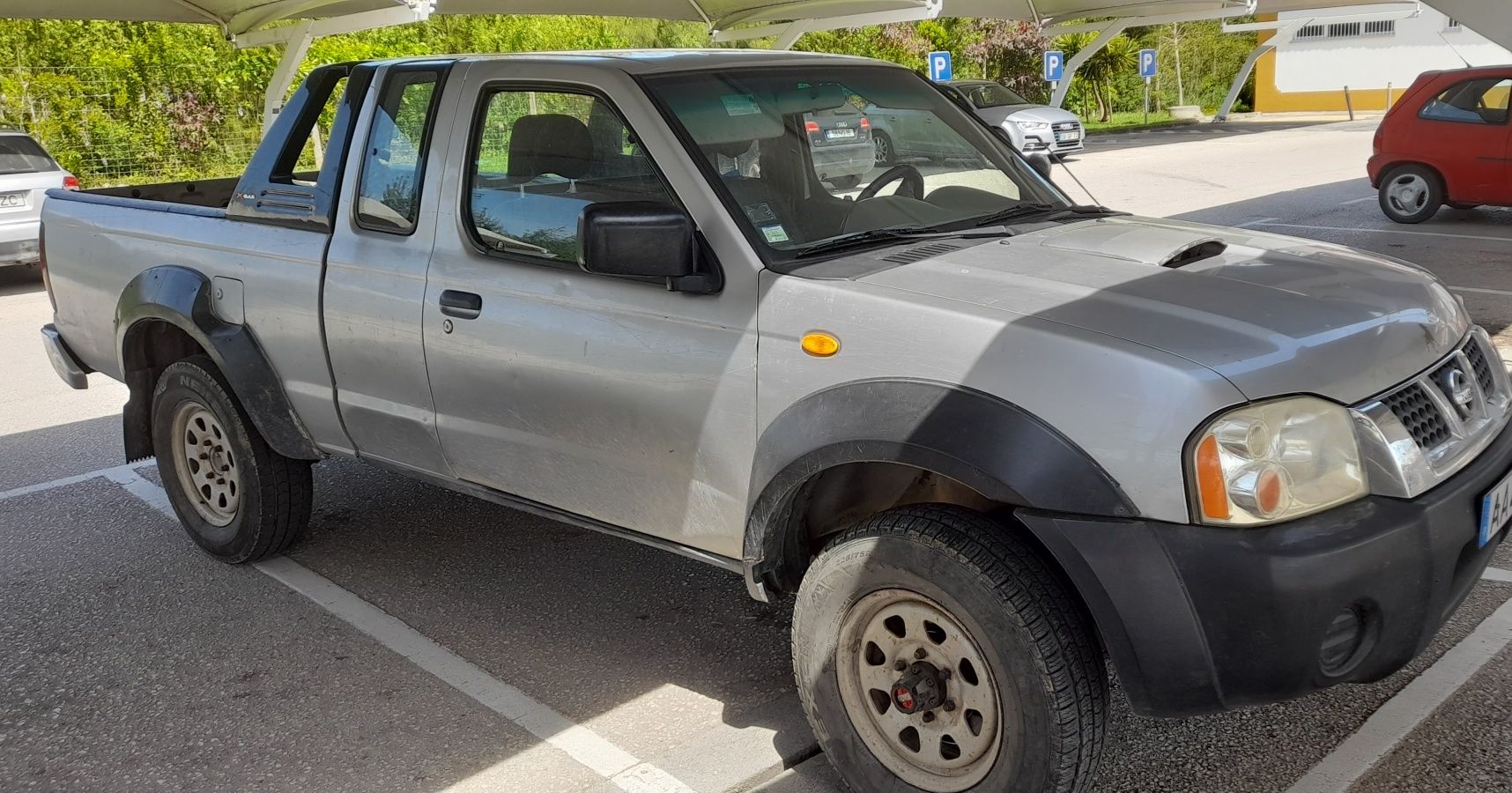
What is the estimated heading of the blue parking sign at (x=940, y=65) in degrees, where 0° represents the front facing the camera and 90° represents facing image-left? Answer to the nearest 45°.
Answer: approximately 0°

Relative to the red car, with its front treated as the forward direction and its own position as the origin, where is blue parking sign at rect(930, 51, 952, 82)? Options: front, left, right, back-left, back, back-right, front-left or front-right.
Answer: back-left

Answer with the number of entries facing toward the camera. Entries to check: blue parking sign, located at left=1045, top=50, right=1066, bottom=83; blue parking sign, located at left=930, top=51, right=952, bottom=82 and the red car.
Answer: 2

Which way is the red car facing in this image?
to the viewer's right

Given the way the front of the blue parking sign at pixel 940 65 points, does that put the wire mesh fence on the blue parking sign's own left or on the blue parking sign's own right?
on the blue parking sign's own right

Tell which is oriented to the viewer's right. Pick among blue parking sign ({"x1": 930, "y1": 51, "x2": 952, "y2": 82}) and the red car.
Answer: the red car

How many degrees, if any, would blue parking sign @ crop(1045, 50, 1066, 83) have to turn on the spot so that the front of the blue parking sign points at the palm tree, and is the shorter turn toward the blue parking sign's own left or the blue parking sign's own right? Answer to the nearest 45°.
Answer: approximately 180°

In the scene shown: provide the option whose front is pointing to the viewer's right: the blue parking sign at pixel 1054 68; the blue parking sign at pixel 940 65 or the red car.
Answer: the red car

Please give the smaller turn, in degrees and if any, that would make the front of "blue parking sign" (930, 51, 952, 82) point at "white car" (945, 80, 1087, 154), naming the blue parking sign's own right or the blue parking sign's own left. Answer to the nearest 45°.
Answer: approximately 45° to the blue parking sign's own left

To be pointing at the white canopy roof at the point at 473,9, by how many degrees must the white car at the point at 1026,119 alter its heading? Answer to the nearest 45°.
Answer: approximately 90° to its right

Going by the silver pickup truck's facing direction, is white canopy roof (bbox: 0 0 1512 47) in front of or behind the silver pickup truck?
behind
